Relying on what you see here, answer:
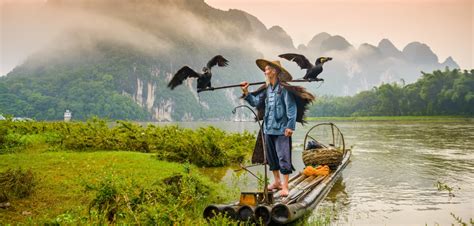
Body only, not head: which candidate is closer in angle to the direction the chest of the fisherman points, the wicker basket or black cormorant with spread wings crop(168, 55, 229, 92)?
the black cormorant with spread wings

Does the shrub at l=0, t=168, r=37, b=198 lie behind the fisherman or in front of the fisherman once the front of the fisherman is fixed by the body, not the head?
in front

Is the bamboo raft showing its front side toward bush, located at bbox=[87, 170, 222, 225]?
no

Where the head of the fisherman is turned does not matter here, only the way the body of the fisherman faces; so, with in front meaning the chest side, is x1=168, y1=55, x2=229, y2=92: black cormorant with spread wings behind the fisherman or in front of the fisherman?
in front

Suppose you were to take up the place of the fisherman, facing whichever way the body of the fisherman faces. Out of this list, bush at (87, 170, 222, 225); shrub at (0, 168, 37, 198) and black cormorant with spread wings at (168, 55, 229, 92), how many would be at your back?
0

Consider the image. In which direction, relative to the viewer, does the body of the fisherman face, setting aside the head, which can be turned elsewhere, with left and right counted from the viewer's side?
facing the viewer and to the left of the viewer
